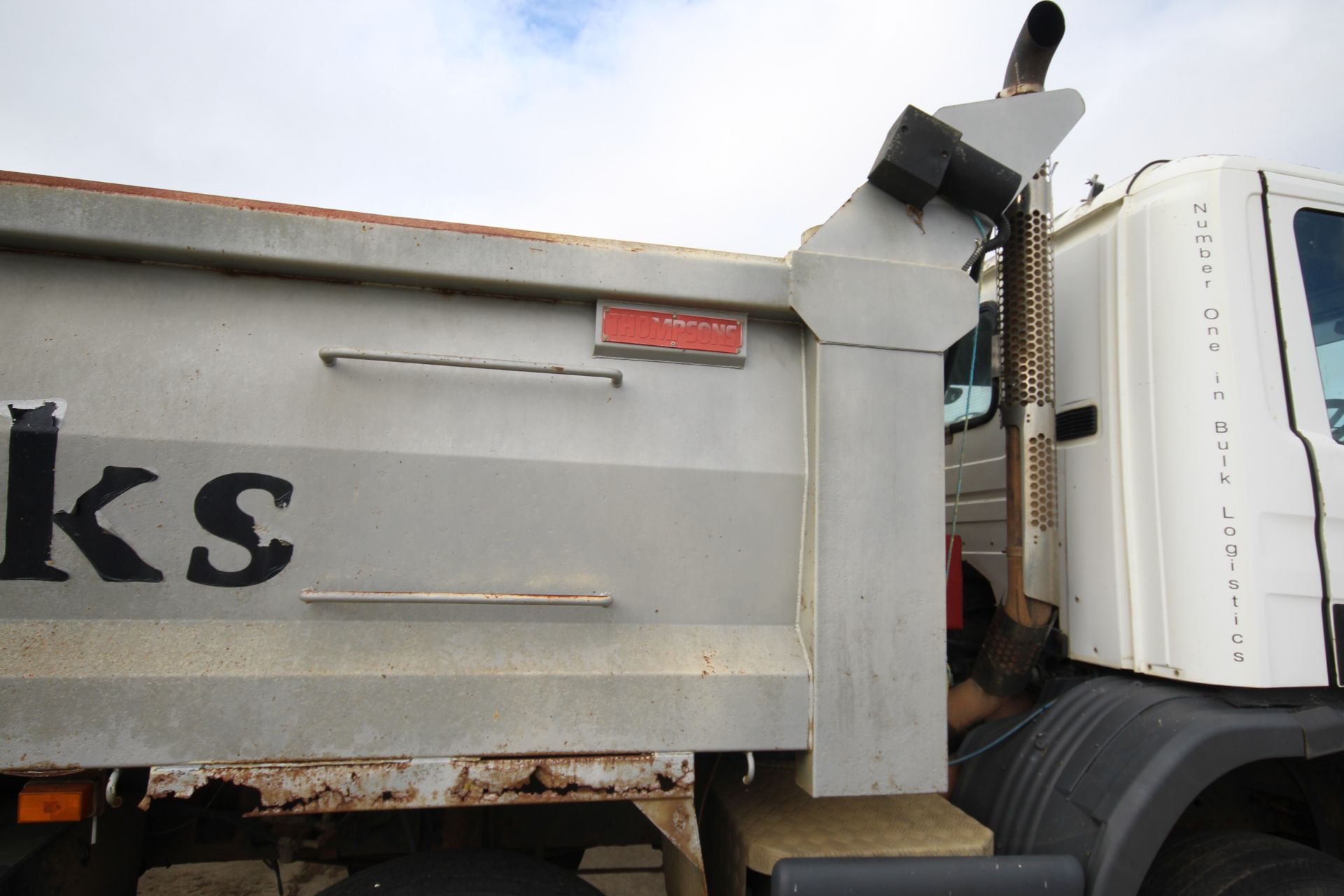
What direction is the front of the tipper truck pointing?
to the viewer's right
